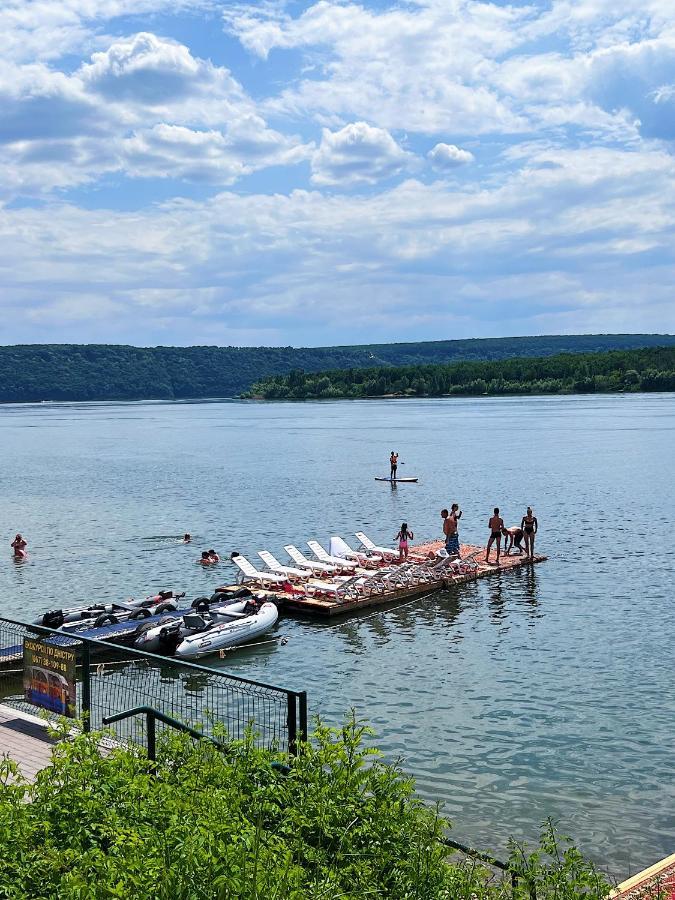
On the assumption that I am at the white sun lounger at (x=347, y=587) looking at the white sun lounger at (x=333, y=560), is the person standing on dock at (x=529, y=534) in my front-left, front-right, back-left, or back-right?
front-right

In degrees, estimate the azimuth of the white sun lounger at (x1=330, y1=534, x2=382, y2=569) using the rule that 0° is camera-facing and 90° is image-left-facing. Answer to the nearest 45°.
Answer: approximately 315°

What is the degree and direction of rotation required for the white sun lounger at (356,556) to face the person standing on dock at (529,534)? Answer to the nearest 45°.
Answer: approximately 45° to its left

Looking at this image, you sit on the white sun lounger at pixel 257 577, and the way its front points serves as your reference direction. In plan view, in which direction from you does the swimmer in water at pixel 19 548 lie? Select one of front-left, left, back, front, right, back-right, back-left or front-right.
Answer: back

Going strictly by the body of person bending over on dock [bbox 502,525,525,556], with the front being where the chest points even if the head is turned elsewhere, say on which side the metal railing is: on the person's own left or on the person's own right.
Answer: on the person's own left

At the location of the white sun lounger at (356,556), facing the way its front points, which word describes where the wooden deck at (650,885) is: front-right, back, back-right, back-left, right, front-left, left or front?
front-right

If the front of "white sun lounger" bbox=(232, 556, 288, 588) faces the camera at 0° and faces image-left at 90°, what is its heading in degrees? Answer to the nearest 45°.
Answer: approximately 315°

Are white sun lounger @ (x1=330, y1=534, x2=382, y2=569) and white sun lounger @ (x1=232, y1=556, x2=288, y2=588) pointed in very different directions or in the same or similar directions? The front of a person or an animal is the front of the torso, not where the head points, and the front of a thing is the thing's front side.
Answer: same or similar directions
